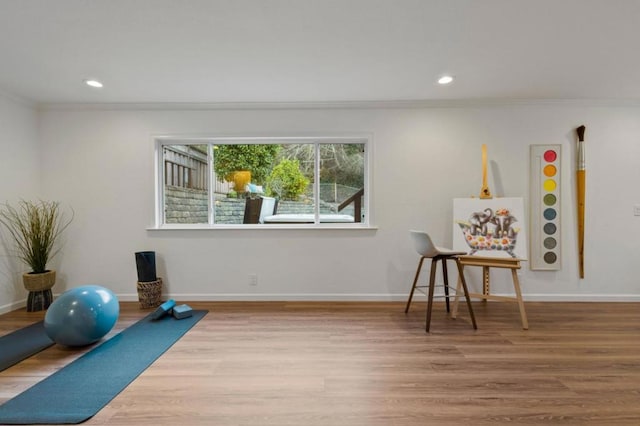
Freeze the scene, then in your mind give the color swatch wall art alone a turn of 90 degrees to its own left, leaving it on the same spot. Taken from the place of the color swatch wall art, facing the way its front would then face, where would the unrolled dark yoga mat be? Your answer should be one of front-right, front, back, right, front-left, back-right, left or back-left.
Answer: back-right

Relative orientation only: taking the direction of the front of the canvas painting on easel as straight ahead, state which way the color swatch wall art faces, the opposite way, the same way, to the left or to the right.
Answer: the same way

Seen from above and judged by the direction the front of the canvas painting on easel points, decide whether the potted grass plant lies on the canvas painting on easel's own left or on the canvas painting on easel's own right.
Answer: on the canvas painting on easel's own right

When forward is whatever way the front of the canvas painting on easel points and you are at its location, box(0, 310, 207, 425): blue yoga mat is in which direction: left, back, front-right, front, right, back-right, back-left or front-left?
front-right

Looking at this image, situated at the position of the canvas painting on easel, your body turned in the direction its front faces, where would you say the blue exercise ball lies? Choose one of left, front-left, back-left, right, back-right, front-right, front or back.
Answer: front-right

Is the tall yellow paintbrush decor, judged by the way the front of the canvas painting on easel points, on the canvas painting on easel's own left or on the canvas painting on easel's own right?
on the canvas painting on easel's own left

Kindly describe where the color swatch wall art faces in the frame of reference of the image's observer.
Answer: facing the viewer

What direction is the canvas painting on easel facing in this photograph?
toward the camera

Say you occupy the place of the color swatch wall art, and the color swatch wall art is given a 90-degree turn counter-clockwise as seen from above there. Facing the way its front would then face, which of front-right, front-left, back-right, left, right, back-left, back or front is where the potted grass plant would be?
back-right

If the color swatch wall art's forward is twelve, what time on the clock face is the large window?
The large window is roughly at 2 o'clock from the color swatch wall art.

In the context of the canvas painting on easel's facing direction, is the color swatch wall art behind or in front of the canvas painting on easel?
behind

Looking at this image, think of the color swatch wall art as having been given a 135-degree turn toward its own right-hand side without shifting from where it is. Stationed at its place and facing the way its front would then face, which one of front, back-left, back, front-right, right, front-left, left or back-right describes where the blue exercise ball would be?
left

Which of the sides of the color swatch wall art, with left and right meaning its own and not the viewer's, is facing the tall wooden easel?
front

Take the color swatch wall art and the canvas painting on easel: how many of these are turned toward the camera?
2

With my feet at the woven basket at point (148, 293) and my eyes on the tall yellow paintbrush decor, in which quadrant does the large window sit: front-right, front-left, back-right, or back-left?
front-left
